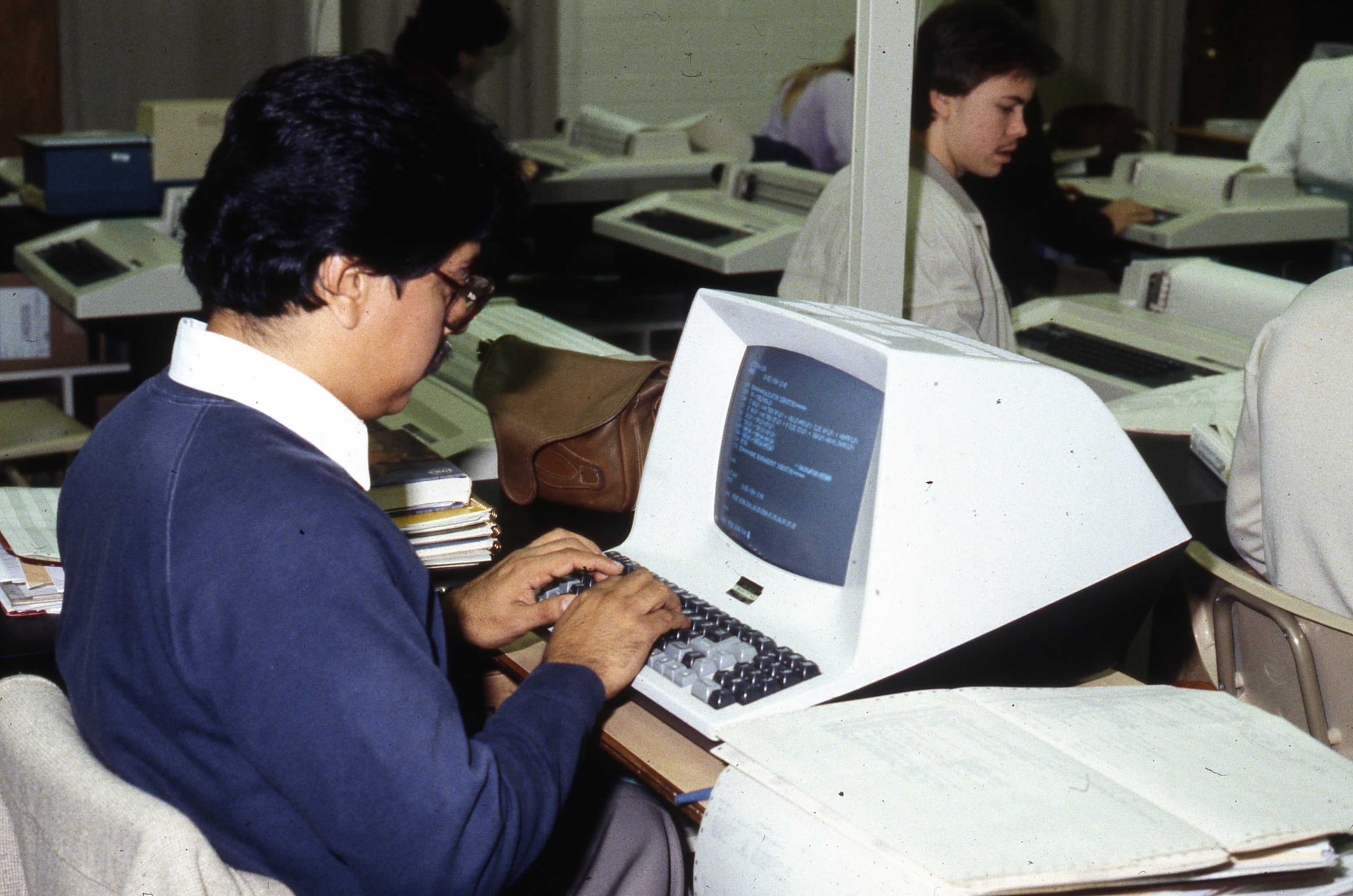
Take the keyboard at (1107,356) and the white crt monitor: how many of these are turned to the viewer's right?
0

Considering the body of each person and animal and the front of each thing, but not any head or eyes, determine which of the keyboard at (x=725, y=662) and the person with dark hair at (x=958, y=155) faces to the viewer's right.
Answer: the person with dark hair

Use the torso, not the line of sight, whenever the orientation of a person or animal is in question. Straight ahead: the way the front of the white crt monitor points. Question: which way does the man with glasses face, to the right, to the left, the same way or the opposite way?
the opposite way

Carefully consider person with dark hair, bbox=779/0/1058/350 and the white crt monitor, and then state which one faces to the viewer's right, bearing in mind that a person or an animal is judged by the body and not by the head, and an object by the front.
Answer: the person with dark hair

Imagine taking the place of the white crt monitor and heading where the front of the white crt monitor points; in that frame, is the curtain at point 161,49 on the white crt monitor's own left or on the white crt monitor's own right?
on the white crt monitor's own right

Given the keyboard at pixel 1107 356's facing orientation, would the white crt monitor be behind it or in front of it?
in front

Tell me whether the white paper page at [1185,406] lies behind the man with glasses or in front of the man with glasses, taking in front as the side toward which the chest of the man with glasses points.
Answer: in front

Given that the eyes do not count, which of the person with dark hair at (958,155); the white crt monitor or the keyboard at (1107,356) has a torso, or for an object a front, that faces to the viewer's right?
the person with dark hair

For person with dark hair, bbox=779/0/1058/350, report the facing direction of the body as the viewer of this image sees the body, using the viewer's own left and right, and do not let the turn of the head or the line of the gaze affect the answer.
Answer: facing to the right of the viewer

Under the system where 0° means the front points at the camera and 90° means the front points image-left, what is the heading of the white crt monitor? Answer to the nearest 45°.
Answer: approximately 45°

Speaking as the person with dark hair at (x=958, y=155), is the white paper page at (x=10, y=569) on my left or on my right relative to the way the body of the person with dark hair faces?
on my right

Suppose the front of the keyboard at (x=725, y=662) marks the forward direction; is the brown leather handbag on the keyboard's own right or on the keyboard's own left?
on the keyboard's own right

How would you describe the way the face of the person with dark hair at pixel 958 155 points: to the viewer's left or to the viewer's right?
to the viewer's right

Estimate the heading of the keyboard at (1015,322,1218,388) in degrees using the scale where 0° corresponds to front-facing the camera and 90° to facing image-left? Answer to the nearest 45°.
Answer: approximately 45°

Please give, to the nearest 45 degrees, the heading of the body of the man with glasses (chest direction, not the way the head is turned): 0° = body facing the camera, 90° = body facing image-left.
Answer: approximately 225°

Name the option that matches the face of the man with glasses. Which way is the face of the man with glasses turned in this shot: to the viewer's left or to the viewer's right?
to the viewer's right
